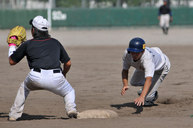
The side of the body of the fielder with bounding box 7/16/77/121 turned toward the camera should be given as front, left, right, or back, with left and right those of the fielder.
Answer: back

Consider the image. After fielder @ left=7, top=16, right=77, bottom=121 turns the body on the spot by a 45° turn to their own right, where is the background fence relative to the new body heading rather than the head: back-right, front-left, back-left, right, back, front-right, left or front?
front-left

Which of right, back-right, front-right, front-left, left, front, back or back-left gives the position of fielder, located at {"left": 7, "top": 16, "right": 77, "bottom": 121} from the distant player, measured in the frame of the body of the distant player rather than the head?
front

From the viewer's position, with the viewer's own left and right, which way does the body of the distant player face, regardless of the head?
facing the viewer

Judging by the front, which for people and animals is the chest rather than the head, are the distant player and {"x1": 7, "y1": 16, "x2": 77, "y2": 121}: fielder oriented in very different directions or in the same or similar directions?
very different directions

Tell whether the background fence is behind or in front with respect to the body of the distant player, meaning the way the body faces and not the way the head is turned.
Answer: behind

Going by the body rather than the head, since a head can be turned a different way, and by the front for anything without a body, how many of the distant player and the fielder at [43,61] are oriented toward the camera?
1

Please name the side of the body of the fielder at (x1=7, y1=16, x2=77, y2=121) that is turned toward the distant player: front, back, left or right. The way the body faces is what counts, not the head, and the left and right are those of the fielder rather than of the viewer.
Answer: front
